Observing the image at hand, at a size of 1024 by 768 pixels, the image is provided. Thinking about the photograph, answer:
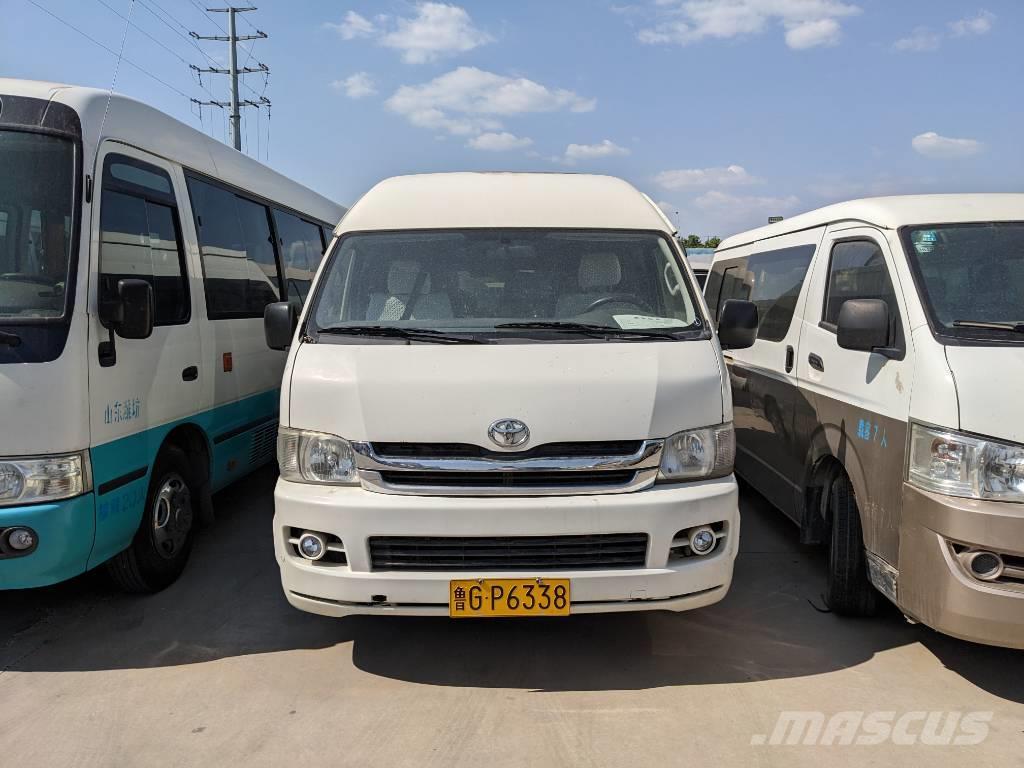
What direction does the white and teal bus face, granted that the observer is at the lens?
facing the viewer and to the left of the viewer

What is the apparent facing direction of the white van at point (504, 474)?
toward the camera

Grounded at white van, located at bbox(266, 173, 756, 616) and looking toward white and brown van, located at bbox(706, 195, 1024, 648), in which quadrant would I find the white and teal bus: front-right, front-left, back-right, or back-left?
back-left

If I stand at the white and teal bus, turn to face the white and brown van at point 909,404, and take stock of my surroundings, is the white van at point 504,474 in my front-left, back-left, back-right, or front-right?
front-right

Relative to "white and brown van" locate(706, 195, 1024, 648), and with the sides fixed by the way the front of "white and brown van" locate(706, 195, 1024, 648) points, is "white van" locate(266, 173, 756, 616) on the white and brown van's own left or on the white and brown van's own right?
on the white and brown van's own right

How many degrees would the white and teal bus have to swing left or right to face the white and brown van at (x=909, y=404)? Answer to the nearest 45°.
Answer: approximately 90° to its left

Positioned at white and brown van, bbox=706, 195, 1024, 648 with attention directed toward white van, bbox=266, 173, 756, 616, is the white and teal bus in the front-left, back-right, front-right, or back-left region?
front-right

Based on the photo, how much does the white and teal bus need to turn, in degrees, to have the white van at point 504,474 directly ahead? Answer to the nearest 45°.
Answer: approximately 90° to its left

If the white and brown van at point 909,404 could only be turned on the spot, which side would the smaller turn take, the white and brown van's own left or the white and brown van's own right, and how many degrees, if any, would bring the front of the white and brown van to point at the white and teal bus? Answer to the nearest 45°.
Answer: approximately 135° to the white and brown van's own right

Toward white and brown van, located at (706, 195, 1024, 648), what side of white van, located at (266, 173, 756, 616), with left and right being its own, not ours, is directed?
left

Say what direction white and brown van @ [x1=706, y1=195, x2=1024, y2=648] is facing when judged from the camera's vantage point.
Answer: facing the viewer and to the right of the viewer
